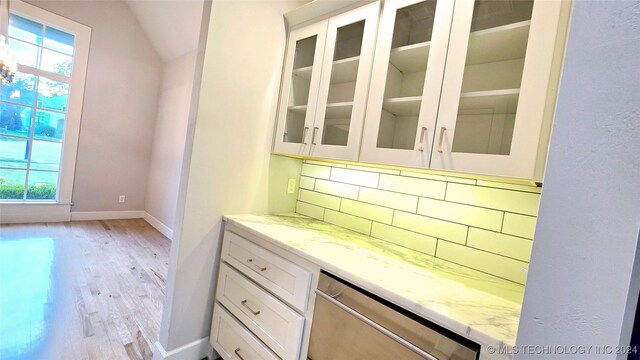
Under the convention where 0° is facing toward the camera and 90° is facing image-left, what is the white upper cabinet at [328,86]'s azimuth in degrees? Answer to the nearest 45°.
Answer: approximately 45°

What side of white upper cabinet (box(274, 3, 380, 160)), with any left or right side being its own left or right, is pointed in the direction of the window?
right

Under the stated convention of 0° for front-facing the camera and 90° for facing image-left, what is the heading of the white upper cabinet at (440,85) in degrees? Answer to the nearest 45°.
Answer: approximately 45°

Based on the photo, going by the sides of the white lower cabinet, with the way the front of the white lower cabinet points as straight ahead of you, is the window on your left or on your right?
on your right

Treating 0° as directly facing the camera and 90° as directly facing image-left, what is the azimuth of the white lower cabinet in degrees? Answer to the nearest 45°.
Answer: approximately 45°
